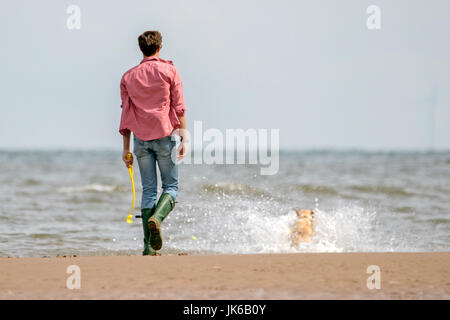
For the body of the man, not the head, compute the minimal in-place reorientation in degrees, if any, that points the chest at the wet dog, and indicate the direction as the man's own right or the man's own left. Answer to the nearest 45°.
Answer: approximately 45° to the man's own right

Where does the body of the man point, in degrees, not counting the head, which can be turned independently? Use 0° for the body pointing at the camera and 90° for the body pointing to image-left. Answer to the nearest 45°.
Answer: approximately 180°
